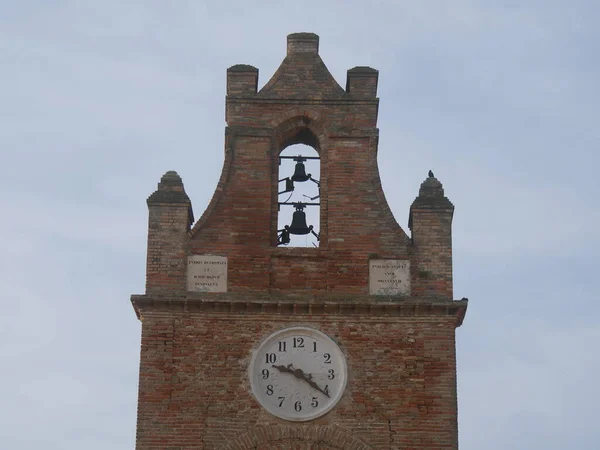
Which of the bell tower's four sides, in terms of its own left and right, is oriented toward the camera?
front
